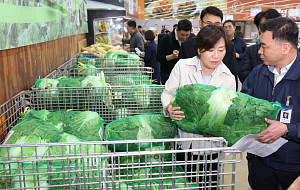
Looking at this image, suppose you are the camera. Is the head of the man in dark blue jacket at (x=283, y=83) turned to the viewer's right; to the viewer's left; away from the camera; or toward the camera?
to the viewer's left

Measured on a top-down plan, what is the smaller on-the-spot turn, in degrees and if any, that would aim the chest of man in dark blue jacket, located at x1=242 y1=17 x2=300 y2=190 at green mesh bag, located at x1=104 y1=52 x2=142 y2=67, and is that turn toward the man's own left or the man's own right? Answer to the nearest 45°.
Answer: approximately 90° to the man's own right

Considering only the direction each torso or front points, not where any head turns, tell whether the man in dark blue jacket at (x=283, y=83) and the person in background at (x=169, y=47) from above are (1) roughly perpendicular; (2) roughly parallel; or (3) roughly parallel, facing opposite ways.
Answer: roughly perpendicular

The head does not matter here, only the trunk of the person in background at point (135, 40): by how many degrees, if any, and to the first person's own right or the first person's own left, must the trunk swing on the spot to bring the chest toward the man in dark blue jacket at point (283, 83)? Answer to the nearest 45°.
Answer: approximately 90° to the first person's own left

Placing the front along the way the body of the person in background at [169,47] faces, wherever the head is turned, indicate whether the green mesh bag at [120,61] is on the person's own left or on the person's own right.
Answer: on the person's own right

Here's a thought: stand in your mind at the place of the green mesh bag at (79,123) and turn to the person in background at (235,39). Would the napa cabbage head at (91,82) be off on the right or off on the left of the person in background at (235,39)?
left

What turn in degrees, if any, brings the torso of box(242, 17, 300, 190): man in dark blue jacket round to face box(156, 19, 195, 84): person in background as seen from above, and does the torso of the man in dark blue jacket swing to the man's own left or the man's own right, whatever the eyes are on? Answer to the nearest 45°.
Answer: approximately 90° to the man's own right

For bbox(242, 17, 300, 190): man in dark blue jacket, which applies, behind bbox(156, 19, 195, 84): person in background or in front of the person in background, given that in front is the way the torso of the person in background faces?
in front

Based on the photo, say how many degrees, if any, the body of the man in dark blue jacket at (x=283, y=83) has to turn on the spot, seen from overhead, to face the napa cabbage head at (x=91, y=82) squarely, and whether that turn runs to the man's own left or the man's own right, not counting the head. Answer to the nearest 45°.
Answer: approximately 45° to the man's own right

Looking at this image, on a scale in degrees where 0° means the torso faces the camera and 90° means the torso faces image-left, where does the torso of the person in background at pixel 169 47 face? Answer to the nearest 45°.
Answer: approximately 315°

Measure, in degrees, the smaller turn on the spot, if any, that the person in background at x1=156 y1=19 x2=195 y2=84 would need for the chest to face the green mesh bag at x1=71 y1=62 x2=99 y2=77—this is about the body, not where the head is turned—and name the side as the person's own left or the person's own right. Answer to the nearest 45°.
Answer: approximately 90° to the person's own right

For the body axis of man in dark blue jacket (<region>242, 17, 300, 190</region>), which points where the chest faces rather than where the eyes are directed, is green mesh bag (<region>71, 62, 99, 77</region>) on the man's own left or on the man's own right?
on the man's own right
